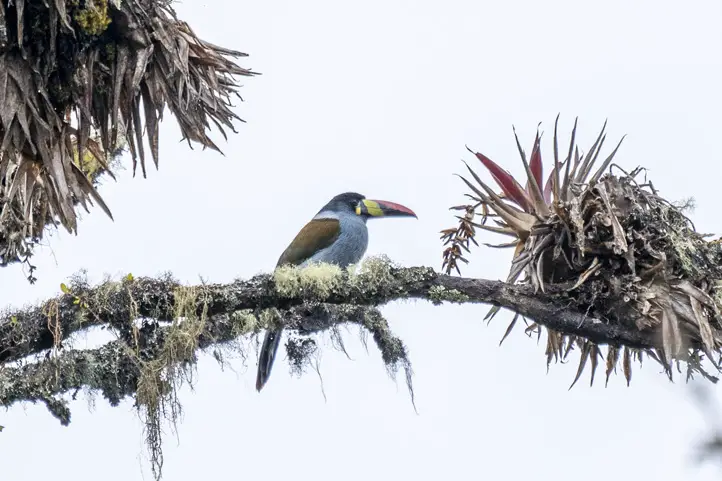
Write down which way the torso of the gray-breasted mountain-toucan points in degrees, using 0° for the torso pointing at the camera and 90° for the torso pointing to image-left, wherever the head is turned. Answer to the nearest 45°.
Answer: approximately 270°

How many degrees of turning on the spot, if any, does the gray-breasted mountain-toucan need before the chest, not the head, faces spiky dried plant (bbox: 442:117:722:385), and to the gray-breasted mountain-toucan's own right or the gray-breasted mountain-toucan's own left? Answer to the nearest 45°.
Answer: approximately 45° to the gray-breasted mountain-toucan's own right
